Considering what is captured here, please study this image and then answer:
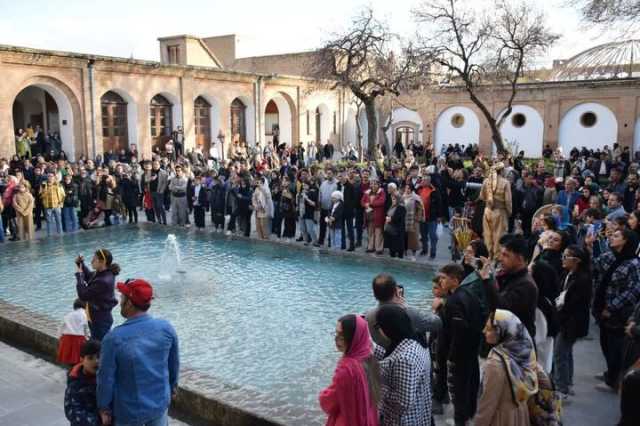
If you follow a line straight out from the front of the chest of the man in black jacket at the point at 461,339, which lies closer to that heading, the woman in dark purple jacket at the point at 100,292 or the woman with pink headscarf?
the woman in dark purple jacket

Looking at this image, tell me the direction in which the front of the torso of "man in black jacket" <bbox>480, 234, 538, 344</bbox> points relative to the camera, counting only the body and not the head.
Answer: to the viewer's left

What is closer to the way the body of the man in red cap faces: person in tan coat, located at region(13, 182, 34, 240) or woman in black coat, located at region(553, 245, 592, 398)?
the person in tan coat

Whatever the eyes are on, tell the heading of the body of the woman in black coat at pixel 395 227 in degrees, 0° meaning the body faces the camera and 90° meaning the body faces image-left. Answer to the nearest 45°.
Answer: approximately 45°

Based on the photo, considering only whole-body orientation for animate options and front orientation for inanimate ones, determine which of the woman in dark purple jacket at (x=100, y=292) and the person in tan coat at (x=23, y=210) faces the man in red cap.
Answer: the person in tan coat

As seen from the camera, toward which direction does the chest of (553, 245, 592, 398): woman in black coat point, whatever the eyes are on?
to the viewer's left

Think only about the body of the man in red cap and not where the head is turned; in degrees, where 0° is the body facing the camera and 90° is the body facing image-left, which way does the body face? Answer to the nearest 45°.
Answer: approximately 135°
